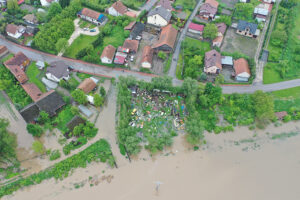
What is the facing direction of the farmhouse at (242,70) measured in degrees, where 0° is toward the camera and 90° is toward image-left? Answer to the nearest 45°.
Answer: approximately 0°

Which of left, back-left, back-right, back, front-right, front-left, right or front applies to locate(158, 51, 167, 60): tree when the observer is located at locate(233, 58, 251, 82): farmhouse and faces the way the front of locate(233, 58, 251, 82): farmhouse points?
right

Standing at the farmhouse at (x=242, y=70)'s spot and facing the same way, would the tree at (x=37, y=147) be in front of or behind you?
in front

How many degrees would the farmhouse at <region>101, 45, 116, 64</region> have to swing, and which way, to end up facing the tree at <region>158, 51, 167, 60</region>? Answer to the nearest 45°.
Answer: approximately 90° to its left

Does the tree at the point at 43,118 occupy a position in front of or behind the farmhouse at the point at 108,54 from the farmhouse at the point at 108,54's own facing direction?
in front

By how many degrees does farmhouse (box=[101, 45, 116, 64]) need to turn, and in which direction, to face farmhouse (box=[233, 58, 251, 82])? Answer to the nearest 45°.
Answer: approximately 90° to its left

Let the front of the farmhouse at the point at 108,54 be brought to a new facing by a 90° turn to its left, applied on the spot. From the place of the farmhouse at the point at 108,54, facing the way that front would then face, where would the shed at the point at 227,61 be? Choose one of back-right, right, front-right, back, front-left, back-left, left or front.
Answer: front

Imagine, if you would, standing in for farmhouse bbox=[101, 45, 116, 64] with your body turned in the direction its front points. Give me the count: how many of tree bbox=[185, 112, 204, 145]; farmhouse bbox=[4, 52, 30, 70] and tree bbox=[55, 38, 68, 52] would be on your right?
2

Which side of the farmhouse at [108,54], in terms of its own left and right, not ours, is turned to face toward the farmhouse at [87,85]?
front

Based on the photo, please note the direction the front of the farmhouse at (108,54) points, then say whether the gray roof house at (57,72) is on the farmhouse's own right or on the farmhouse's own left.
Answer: on the farmhouse's own right

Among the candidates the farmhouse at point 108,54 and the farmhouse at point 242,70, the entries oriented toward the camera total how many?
2

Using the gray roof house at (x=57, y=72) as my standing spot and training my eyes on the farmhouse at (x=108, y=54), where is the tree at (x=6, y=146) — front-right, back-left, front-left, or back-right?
back-right

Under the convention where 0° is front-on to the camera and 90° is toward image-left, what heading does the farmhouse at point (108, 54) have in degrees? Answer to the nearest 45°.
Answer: approximately 0°
